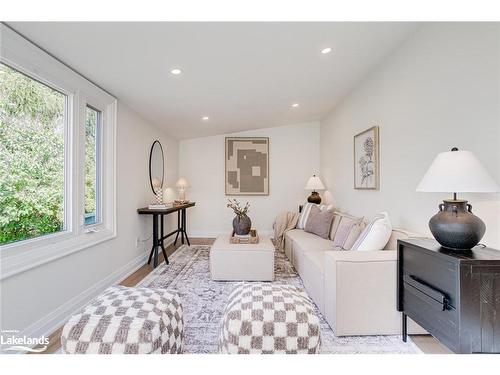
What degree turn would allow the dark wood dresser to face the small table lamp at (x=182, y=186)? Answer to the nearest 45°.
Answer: approximately 45° to its right

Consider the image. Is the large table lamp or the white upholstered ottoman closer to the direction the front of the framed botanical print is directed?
the white upholstered ottoman

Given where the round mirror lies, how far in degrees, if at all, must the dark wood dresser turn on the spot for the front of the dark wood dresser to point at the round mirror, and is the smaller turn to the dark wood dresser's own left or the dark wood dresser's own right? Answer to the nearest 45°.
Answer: approximately 45° to the dark wood dresser's own right

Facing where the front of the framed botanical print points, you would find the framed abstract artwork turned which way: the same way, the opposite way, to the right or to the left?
to the left

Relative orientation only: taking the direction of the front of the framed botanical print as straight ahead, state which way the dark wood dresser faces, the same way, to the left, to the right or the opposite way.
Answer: the same way

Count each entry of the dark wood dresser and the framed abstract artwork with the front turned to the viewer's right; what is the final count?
0

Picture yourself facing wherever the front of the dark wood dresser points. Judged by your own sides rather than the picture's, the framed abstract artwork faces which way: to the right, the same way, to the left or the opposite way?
to the left

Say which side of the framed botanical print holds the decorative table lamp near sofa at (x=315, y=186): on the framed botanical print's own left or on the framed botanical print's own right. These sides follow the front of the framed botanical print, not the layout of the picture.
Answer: on the framed botanical print's own right

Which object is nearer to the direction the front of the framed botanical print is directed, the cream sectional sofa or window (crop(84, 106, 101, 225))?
the window

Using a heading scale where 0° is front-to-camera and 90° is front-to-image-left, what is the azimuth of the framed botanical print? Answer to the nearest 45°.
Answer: approximately 45°

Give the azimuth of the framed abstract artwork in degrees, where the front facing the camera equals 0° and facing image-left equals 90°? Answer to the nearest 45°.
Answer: approximately 0°

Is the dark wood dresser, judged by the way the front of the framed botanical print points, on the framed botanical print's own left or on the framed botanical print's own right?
on the framed botanical print's own left

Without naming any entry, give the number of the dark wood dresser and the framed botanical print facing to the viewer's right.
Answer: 0
